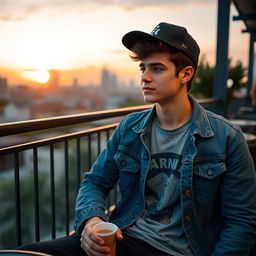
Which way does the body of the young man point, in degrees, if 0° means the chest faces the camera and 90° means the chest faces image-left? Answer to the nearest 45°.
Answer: approximately 45°

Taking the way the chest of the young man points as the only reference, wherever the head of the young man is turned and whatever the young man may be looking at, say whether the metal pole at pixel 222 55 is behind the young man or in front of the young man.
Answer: behind
